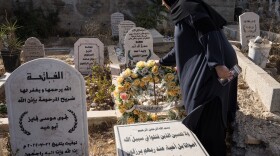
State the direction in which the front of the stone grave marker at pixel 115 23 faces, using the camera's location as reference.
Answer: facing the viewer

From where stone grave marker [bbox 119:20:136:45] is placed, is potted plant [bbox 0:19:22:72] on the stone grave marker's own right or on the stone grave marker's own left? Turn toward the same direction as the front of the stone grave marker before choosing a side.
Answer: on the stone grave marker's own right

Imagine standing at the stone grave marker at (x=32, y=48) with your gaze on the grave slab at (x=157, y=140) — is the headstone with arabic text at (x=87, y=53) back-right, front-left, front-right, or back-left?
front-left

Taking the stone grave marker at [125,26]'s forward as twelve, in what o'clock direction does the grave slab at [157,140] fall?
The grave slab is roughly at 12 o'clock from the stone grave marker.

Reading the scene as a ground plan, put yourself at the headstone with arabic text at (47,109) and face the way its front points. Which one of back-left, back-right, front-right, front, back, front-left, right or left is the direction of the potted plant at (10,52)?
back

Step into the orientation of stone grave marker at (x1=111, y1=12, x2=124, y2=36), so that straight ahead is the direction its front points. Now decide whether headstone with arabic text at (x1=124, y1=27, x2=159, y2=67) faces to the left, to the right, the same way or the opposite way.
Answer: the same way

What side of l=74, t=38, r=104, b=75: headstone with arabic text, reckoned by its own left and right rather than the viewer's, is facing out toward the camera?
front

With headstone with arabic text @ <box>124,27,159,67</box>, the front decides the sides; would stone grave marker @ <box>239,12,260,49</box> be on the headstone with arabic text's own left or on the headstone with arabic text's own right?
on the headstone with arabic text's own left

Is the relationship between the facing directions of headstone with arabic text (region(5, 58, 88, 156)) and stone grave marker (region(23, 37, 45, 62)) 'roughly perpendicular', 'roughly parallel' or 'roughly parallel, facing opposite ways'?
roughly parallel

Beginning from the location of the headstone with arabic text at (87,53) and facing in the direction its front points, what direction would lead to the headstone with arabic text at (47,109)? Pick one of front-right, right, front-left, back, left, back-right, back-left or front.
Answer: front

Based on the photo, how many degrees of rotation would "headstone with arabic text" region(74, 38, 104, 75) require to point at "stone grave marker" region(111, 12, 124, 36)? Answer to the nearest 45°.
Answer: approximately 180°

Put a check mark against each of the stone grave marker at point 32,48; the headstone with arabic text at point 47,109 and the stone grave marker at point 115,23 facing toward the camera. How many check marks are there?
3

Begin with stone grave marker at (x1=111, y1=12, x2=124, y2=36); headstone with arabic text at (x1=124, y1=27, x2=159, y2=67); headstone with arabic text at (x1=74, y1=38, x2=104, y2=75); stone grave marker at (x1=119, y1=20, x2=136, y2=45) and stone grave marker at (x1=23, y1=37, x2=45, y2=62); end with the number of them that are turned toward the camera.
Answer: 5

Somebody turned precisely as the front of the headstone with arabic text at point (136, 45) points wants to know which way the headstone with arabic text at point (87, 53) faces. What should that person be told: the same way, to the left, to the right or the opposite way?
the same way
